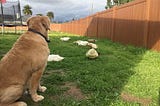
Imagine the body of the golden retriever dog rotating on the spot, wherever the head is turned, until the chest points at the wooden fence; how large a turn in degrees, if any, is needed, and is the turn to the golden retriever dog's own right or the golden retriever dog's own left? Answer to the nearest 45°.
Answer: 0° — it already faces it

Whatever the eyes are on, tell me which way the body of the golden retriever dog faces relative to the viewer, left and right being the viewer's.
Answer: facing away from the viewer and to the right of the viewer
